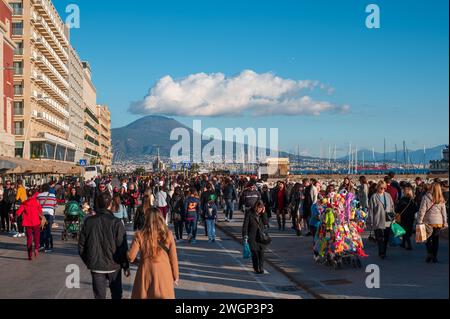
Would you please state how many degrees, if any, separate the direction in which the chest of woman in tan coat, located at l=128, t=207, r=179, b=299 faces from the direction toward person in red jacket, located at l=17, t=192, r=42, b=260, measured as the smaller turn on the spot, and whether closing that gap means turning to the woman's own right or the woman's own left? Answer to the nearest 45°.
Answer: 0° — they already face them

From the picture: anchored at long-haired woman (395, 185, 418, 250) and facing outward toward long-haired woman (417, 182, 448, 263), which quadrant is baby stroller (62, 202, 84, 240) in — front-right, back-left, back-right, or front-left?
back-right

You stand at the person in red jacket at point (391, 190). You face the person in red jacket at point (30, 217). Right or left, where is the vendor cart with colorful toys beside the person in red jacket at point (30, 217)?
left

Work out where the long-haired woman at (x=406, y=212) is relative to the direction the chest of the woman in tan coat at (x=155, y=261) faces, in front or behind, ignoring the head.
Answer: in front

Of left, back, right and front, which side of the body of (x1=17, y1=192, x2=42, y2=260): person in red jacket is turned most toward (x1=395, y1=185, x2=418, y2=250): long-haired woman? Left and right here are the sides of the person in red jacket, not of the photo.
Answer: right

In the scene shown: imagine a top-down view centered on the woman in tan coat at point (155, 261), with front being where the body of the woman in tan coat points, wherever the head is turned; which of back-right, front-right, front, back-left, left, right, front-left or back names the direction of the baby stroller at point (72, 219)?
front

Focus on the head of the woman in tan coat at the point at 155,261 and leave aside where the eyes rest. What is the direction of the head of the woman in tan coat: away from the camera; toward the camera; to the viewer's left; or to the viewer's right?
away from the camera

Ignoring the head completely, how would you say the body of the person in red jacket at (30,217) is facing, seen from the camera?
away from the camera

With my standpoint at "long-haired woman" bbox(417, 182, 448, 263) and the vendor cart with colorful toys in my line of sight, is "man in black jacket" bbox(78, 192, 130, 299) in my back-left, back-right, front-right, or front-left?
front-left

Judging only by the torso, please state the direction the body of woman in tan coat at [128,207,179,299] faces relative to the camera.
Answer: away from the camera
